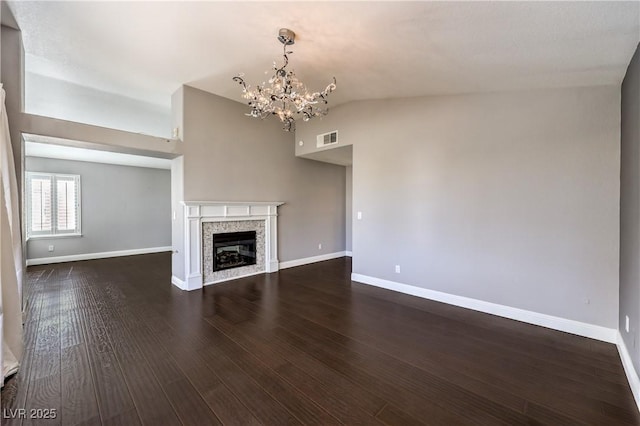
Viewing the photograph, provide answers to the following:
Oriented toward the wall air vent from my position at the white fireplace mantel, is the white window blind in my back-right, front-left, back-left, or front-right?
back-left

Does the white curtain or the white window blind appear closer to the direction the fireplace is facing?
the white curtain

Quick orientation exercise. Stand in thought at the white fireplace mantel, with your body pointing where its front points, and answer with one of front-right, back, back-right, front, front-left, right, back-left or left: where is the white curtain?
right

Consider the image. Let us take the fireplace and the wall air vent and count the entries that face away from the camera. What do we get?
0

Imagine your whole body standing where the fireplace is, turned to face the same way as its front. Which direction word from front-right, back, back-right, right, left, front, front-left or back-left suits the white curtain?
right

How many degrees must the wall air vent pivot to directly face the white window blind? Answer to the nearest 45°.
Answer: approximately 45° to its right

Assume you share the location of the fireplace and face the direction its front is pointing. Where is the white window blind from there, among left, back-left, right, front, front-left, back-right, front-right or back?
back

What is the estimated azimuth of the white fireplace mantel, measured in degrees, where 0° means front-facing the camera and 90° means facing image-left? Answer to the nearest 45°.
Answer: approximately 315°

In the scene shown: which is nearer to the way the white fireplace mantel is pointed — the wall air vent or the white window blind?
the wall air vent
